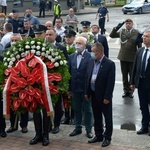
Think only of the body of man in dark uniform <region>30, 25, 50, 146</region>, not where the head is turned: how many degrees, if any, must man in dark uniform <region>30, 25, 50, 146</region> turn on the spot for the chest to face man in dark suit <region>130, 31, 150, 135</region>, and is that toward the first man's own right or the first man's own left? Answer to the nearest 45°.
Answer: approximately 135° to the first man's own left

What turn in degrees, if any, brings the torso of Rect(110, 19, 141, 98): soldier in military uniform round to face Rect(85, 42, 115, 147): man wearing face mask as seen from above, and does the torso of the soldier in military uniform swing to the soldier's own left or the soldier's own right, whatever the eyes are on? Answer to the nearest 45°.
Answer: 0° — they already face them

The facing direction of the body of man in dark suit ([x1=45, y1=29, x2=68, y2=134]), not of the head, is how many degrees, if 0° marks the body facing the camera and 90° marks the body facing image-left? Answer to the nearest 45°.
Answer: approximately 45°

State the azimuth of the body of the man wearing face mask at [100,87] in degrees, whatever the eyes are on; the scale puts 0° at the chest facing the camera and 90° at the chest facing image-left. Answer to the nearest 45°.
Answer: approximately 45°

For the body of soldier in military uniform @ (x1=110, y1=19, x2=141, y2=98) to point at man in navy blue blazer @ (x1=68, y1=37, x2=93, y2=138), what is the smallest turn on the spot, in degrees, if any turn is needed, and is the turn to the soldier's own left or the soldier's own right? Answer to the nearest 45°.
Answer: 0° — they already face them

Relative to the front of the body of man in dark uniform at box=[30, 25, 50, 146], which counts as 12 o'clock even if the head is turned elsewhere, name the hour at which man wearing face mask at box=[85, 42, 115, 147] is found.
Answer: The man wearing face mask is roughly at 8 o'clock from the man in dark uniform.

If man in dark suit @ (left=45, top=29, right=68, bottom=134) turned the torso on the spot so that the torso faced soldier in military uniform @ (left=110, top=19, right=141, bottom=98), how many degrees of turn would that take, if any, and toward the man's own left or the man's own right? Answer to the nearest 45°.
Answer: approximately 180°

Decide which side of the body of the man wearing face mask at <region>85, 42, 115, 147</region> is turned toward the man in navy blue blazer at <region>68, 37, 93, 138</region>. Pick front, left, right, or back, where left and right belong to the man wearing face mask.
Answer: right

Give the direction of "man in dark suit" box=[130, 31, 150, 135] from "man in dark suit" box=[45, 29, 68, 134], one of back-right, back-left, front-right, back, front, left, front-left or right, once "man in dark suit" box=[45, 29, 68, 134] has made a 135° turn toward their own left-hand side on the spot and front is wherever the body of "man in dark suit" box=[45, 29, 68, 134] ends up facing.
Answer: front

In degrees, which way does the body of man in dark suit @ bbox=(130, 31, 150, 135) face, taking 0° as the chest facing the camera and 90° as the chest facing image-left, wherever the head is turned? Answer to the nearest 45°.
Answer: approximately 45°
